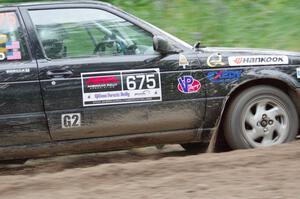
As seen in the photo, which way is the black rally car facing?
to the viewer's right
